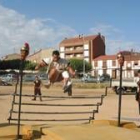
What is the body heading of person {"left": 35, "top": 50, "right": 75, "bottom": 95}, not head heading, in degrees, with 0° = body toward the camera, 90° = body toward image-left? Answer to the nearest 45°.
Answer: approximately 0°
